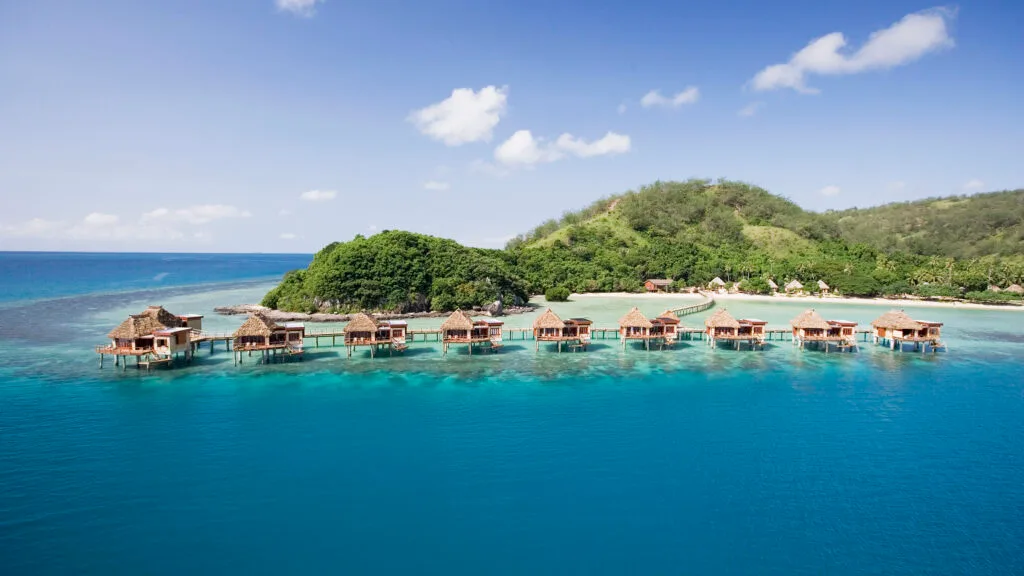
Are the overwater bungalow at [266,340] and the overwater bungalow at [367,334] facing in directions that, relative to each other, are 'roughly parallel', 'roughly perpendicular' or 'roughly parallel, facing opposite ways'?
roughly parallel

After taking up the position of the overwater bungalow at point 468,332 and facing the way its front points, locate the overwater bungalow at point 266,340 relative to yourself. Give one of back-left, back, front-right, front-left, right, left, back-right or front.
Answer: right

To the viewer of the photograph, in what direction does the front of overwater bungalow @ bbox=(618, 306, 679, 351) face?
facing the viewer

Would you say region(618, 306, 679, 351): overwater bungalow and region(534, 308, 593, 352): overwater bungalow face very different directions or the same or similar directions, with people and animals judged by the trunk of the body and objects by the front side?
same or similar directions

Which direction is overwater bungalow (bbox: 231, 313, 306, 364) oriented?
toward the camera

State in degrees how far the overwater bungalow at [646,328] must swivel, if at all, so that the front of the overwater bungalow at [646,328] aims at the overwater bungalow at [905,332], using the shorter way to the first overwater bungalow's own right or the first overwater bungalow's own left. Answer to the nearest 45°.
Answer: approximately 90° to the first overwater bungalow's own left

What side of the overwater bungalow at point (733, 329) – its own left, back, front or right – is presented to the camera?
front

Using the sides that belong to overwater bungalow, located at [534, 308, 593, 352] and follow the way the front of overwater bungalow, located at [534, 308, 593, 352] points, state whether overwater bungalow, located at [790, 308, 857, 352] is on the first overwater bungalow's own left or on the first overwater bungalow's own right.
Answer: on the first overwater bungalow's own left

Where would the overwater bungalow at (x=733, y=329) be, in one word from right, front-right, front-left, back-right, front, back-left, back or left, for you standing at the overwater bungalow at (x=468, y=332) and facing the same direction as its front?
left

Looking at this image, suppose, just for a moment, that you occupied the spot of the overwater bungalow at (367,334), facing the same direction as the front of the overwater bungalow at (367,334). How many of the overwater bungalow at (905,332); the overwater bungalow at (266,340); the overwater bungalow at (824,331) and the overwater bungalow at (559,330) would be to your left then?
3

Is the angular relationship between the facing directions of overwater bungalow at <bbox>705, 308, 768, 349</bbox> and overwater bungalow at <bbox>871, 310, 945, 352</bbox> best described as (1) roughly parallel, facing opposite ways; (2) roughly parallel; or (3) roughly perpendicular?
roughly parallel

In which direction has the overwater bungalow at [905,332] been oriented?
toward the camera
